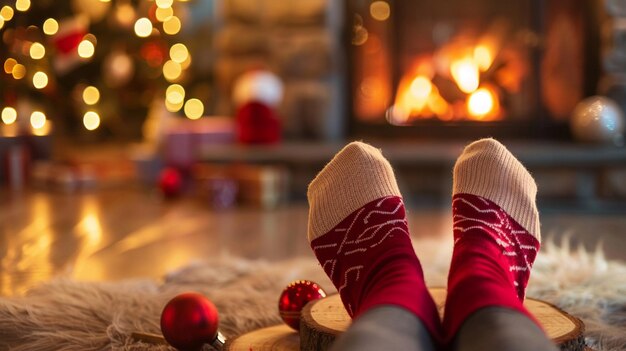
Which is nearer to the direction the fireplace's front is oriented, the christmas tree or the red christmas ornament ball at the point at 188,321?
the red christmas ornament ball

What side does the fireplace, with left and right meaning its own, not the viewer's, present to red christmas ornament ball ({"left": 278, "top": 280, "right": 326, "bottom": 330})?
front

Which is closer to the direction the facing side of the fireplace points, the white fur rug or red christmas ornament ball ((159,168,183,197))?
the white fur rug

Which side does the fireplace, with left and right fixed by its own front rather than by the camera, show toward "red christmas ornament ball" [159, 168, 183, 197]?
right

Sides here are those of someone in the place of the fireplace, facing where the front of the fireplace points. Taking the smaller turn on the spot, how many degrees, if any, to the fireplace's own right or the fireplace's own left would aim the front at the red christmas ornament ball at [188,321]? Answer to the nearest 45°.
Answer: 0° — it already faces it

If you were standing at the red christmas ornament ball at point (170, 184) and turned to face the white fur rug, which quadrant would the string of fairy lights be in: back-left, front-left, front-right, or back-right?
back-right

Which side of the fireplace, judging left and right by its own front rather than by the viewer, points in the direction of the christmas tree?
right

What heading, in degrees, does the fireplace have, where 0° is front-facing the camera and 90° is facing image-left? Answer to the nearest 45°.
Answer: approximately 0°

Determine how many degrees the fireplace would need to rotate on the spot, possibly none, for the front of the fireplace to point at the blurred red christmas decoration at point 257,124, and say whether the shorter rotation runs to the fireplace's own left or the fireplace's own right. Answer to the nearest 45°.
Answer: approximately 90° to the fireplace's own right

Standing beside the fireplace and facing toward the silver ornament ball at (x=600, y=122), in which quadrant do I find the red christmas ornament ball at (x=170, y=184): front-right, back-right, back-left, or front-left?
back-right
